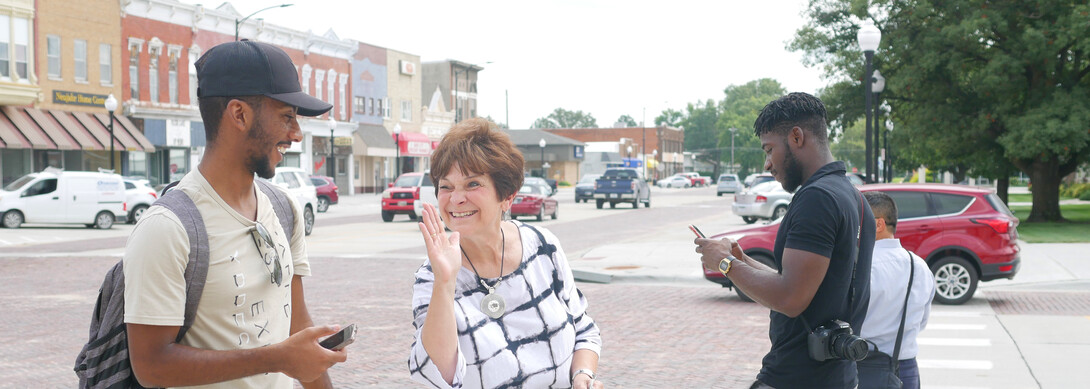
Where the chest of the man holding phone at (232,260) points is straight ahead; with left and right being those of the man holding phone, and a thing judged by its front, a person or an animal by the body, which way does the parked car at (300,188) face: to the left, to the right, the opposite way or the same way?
the opposite way

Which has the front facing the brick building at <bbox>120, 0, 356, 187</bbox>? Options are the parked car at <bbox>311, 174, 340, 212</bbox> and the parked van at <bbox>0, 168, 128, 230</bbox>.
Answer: the parked car at <bbox>311, 174, 340, 212</bbox>

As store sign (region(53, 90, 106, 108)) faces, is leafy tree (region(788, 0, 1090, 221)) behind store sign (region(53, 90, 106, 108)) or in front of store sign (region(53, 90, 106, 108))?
in front

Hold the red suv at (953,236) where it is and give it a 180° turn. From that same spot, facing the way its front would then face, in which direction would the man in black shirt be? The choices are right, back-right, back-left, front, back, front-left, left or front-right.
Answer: right

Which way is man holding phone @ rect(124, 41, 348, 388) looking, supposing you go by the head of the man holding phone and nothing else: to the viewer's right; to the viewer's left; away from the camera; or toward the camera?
to the viewer's right

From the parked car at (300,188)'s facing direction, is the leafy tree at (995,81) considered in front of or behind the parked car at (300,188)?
behind

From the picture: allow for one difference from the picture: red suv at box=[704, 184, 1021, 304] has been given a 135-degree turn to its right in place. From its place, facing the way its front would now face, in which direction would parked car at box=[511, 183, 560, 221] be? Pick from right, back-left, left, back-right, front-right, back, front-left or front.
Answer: left

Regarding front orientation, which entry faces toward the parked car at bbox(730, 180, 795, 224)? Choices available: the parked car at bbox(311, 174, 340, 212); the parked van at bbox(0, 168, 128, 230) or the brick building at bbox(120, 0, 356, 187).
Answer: the brick building

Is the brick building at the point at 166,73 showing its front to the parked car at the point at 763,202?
yes

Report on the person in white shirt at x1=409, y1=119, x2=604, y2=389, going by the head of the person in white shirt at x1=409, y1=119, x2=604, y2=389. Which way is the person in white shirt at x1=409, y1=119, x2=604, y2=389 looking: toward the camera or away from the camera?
toward the camera

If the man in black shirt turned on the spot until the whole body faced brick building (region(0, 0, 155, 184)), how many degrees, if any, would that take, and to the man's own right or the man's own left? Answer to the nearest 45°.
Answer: approximately 45° to the man's own right

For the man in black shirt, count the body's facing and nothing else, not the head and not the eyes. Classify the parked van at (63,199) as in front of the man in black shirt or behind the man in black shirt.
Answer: in front

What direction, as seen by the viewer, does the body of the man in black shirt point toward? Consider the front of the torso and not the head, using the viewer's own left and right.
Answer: facing to the left of the viewer

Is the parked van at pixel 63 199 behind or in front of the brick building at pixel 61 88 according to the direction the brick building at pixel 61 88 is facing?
in front

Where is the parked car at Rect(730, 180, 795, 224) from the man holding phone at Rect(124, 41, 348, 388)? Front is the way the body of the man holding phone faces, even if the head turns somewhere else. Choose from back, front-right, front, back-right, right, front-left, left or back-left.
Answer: left

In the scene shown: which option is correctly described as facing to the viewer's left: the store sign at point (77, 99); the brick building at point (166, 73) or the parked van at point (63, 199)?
the parked van

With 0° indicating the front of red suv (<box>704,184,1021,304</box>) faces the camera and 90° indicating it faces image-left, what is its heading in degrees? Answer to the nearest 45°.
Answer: approximately 90°
